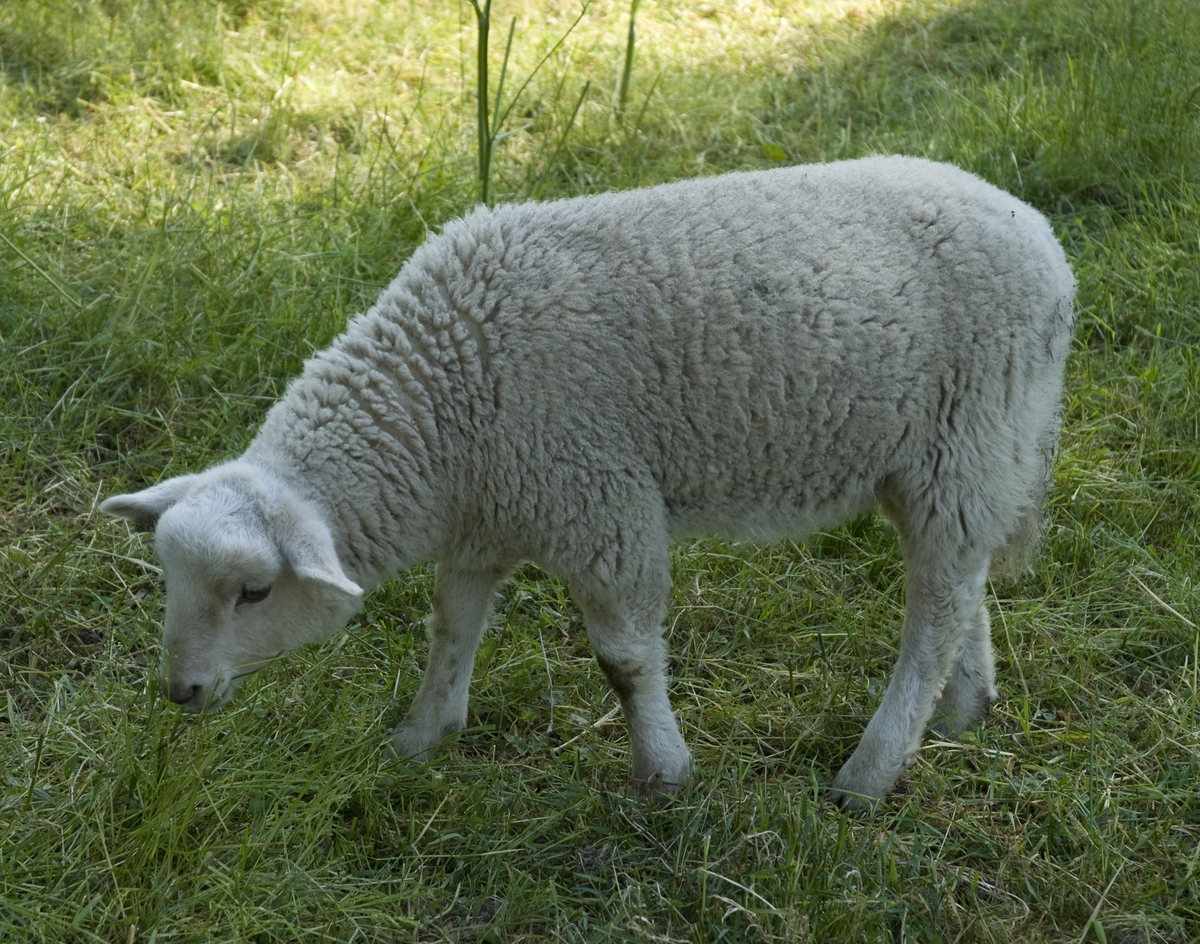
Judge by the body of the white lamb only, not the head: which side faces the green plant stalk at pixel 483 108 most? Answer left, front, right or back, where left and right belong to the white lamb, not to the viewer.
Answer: right

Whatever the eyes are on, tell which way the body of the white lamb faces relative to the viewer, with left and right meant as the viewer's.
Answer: facing to the left of the viewer
